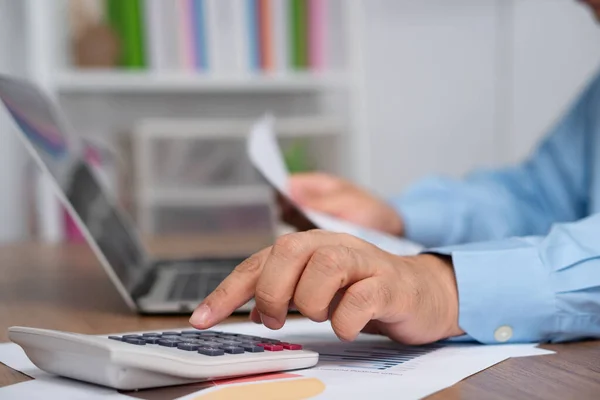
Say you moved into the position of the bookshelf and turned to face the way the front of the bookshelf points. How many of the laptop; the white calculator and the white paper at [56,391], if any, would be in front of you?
3

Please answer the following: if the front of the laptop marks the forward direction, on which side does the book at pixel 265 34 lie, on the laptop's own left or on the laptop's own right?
on the laptop's own left

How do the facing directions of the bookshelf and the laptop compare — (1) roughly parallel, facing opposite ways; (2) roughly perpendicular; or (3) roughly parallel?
roughly perpendicular

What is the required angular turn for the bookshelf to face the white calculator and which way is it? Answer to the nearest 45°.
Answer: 0° — it already faces it

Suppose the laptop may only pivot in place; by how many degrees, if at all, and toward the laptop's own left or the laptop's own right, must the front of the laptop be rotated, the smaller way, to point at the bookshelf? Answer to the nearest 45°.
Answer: approximately 90° to the laptop's own left

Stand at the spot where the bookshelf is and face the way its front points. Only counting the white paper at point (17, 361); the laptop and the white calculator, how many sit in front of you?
3

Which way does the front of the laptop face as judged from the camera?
facing to the right of the viewer

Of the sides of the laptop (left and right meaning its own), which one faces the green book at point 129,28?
left

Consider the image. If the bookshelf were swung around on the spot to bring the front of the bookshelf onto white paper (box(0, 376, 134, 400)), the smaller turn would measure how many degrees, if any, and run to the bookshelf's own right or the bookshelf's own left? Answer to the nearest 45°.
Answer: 0° — it already faces it

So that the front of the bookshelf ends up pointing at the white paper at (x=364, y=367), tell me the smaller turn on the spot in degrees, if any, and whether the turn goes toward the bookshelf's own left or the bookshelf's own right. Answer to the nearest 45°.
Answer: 0° — it already faces it

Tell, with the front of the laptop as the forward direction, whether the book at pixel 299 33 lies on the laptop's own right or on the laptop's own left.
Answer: on the laptop's own left

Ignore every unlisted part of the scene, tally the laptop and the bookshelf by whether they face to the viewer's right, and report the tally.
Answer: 1
